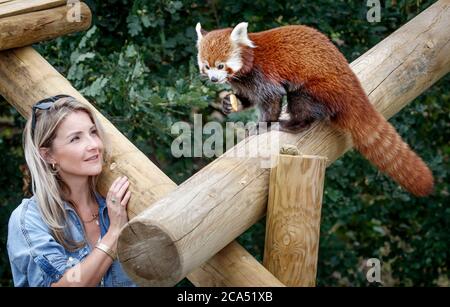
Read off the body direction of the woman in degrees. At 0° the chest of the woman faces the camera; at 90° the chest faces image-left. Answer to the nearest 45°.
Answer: approximately 315°

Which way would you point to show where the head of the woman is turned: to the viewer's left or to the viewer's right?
to the viewer's right

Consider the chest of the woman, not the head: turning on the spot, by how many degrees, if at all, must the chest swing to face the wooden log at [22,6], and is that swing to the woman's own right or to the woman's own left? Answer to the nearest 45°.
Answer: approximately 135° to the woman's own left

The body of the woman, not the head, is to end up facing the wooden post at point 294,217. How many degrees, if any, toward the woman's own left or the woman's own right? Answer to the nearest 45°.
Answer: approximately 45° to the woman's own left

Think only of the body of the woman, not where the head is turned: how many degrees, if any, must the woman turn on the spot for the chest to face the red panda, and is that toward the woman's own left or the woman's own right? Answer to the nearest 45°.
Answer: approximately 45° to the woman's own left

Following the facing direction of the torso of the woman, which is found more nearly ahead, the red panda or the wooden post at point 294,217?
the wooden post

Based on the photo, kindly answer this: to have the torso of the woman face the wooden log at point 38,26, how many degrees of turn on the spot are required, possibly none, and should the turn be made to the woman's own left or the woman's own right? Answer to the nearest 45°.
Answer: approximately 135° to the woman's own left
